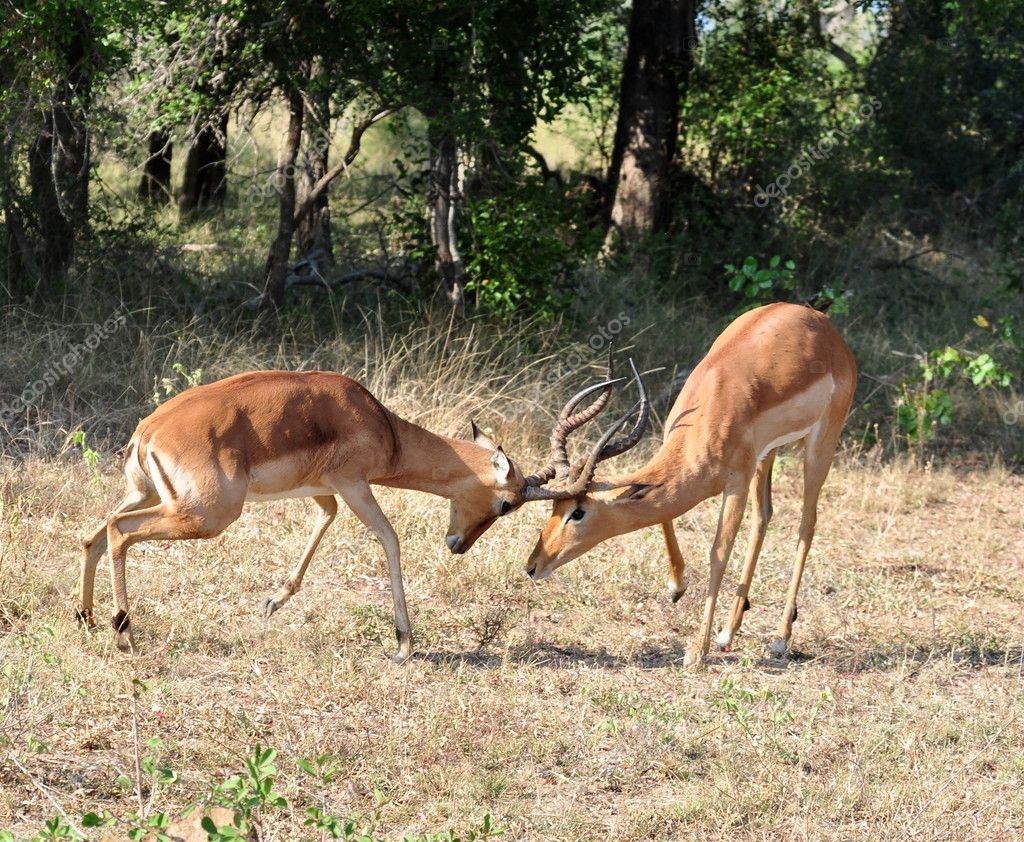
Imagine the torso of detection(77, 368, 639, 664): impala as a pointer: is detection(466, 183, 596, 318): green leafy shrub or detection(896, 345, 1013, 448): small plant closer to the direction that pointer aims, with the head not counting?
the small plant

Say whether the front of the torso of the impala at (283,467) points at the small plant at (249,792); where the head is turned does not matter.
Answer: no

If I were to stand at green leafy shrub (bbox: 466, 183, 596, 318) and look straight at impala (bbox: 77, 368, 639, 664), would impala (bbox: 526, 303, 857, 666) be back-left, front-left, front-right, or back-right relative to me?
front-left

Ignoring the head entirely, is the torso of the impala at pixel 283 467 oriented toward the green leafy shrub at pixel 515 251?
no

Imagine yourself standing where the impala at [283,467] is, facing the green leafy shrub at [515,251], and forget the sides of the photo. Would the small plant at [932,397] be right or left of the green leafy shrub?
right

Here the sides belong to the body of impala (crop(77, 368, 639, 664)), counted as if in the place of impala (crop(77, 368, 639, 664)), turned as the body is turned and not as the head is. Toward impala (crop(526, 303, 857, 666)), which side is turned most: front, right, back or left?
front

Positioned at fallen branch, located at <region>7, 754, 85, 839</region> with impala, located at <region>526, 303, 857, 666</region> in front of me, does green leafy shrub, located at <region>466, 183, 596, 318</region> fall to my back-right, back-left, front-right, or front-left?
front-left

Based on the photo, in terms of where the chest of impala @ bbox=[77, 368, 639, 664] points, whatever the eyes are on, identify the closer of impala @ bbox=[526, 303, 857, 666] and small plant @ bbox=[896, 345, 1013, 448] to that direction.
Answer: the impala

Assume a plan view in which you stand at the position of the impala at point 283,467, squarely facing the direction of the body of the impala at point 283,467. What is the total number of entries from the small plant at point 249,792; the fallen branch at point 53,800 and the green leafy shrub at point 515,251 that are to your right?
2

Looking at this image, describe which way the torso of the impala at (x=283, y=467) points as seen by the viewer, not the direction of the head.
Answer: to the viewer's right

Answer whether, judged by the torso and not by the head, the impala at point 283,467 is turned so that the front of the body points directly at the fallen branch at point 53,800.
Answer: no

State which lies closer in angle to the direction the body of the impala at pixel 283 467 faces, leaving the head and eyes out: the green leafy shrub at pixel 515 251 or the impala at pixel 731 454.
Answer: the impala

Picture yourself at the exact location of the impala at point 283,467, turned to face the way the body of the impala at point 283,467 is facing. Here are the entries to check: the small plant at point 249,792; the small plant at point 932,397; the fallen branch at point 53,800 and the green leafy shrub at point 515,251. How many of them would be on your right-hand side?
2

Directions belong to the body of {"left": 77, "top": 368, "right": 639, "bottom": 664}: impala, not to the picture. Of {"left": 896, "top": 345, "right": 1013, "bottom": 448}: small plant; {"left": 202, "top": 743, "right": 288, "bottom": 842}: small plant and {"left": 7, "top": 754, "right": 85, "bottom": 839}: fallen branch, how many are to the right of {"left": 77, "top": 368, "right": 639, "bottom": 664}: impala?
2

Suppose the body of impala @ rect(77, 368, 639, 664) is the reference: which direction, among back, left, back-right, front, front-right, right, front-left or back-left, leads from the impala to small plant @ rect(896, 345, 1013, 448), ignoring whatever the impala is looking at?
front-left
